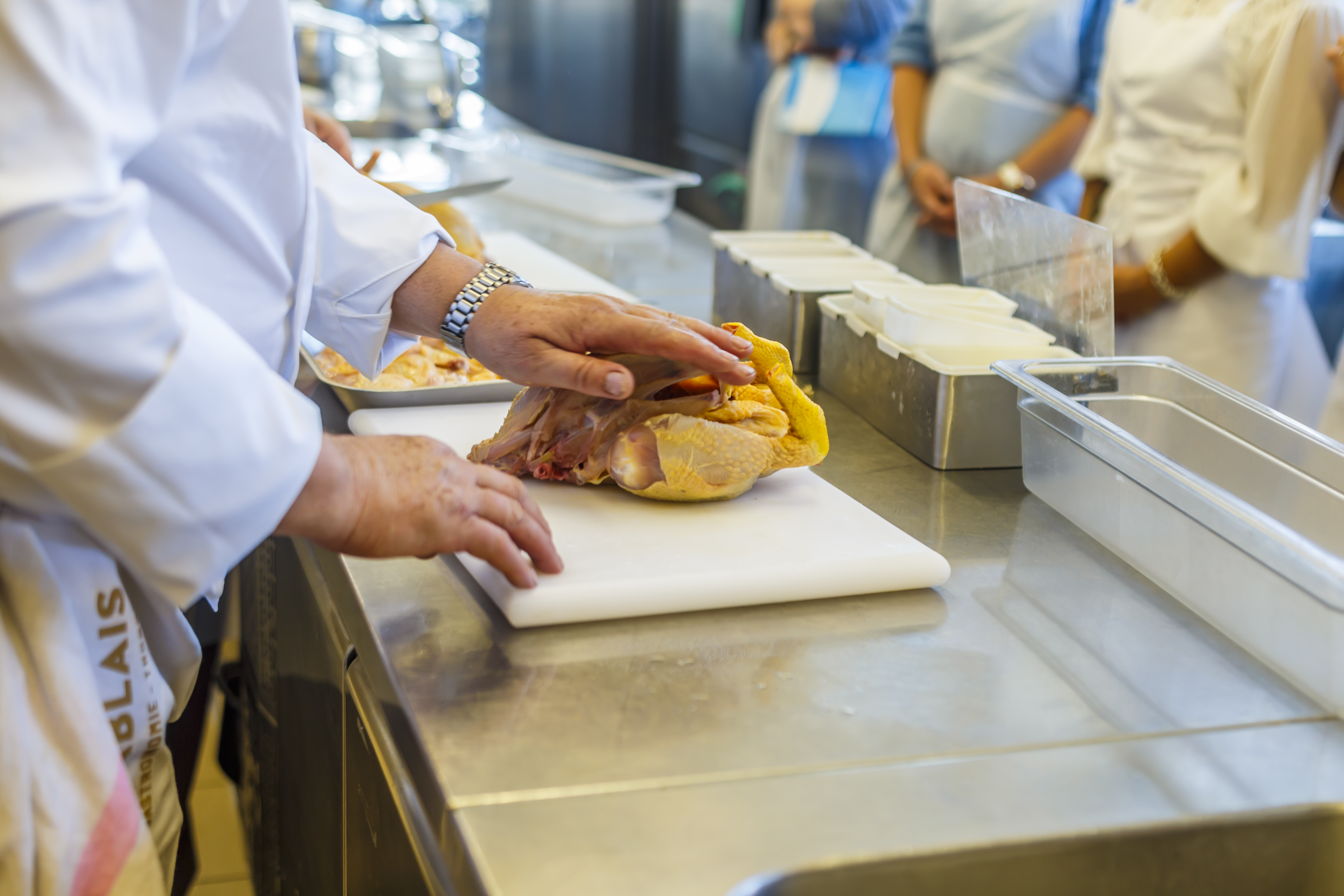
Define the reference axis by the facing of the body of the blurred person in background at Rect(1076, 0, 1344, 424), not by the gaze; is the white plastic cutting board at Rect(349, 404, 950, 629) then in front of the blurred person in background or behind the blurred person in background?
in front

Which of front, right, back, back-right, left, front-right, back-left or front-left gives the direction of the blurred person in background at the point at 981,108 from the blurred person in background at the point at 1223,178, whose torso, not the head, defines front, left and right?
right

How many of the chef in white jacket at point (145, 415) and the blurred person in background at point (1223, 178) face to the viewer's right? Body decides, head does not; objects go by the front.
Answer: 1

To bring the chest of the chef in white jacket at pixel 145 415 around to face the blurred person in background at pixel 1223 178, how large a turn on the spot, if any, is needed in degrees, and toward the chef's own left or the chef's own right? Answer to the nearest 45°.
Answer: approximately 45° to the chef's own left

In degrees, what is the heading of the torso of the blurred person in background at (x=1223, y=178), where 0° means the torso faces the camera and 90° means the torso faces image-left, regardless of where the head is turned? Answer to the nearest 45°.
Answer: approximately 45°

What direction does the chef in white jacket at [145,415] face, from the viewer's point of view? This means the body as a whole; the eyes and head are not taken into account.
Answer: to the viewer's right

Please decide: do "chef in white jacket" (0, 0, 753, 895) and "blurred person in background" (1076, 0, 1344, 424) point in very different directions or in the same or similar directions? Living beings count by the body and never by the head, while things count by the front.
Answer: very different directions

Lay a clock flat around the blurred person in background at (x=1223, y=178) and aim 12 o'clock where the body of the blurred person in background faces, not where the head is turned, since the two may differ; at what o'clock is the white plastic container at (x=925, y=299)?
The white plastic container is roughly at 11 o'clock from the blurred person in background.

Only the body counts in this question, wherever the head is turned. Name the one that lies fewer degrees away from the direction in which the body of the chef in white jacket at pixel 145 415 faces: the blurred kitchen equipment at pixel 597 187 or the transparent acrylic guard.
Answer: the transparent acrylic guard

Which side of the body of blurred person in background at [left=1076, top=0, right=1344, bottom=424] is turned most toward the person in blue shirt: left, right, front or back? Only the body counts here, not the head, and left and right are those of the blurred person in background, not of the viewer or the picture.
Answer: right
